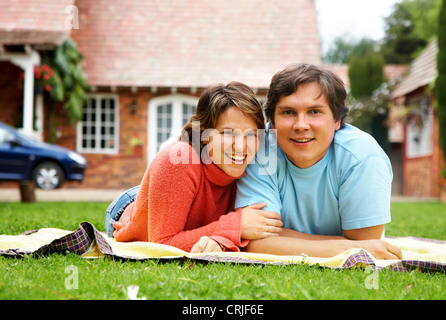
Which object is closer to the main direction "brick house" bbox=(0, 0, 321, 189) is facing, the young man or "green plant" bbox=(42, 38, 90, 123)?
the young man

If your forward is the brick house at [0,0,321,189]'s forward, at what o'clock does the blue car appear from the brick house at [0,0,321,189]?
The blue car is roughly at 1 o'clock from the brick house.

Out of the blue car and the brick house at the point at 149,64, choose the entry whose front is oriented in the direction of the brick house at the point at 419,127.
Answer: the blue car

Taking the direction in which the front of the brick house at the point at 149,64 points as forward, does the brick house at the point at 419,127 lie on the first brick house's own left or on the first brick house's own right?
on the first brick house's own left

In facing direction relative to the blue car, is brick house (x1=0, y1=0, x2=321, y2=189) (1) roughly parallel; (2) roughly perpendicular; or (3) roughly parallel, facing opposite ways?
roughly perpendicular

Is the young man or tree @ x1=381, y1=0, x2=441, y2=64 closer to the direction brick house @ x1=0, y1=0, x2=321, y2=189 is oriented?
the young man

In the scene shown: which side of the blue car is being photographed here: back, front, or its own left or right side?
right

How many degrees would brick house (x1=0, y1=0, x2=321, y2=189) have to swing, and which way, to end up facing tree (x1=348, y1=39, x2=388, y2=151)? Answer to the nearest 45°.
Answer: approximately 90° to its left

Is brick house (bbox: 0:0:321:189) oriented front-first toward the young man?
yes

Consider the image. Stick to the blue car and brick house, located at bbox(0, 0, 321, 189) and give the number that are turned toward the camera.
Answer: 1
